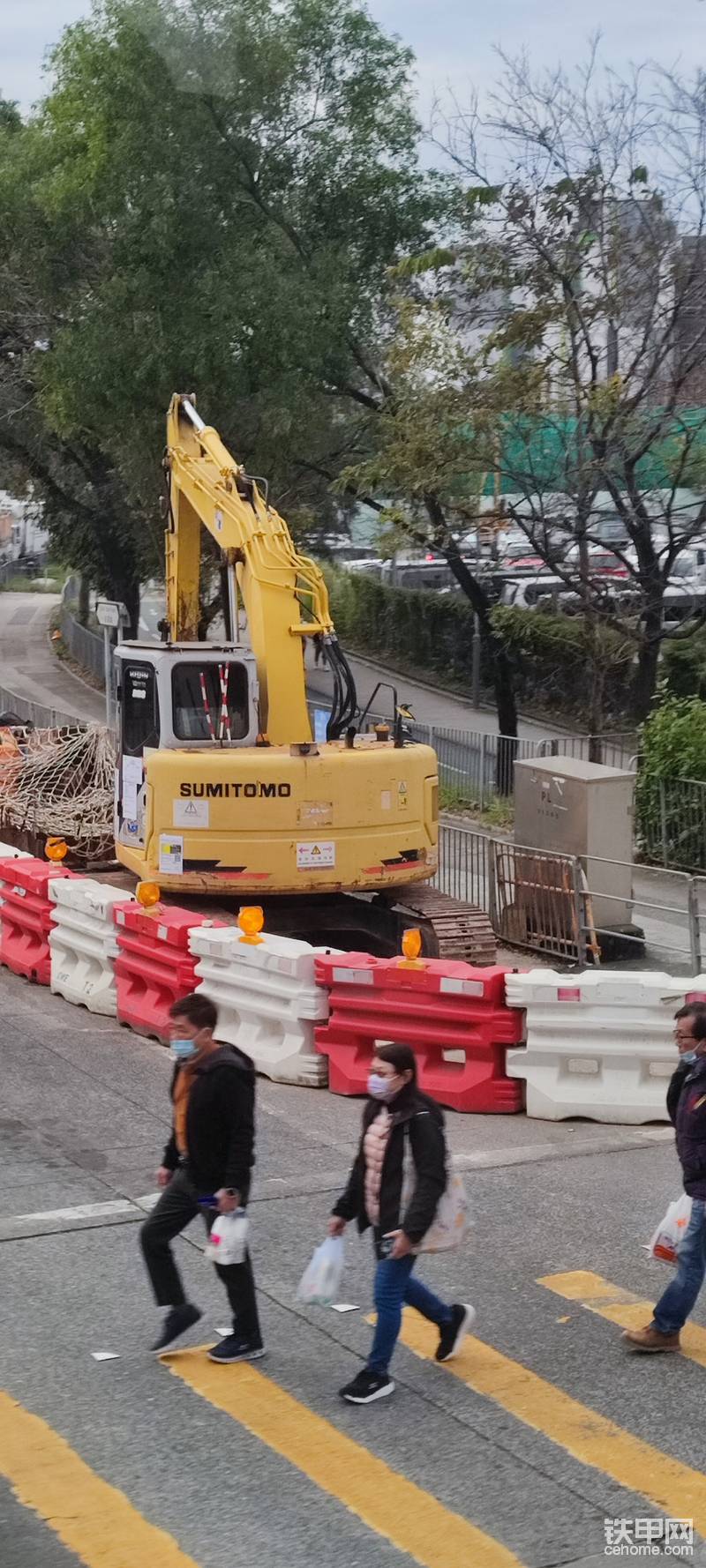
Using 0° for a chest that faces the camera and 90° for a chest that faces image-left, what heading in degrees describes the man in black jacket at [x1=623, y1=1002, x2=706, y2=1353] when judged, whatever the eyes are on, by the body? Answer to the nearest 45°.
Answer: approximately 90°

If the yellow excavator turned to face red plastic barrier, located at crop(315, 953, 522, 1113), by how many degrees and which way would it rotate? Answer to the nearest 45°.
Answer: approximately 135° to its left

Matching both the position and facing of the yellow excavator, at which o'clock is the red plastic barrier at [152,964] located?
The red plastic barrier is roughly at 8 o'clock from the yellow excavator.

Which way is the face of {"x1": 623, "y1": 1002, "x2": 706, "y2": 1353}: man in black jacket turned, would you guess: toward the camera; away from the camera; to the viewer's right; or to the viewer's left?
to the viewer's left

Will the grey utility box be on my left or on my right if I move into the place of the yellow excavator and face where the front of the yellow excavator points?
on my right

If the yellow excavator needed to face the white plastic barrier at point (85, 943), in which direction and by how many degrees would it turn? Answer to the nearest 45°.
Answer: approximately 90° to its left
